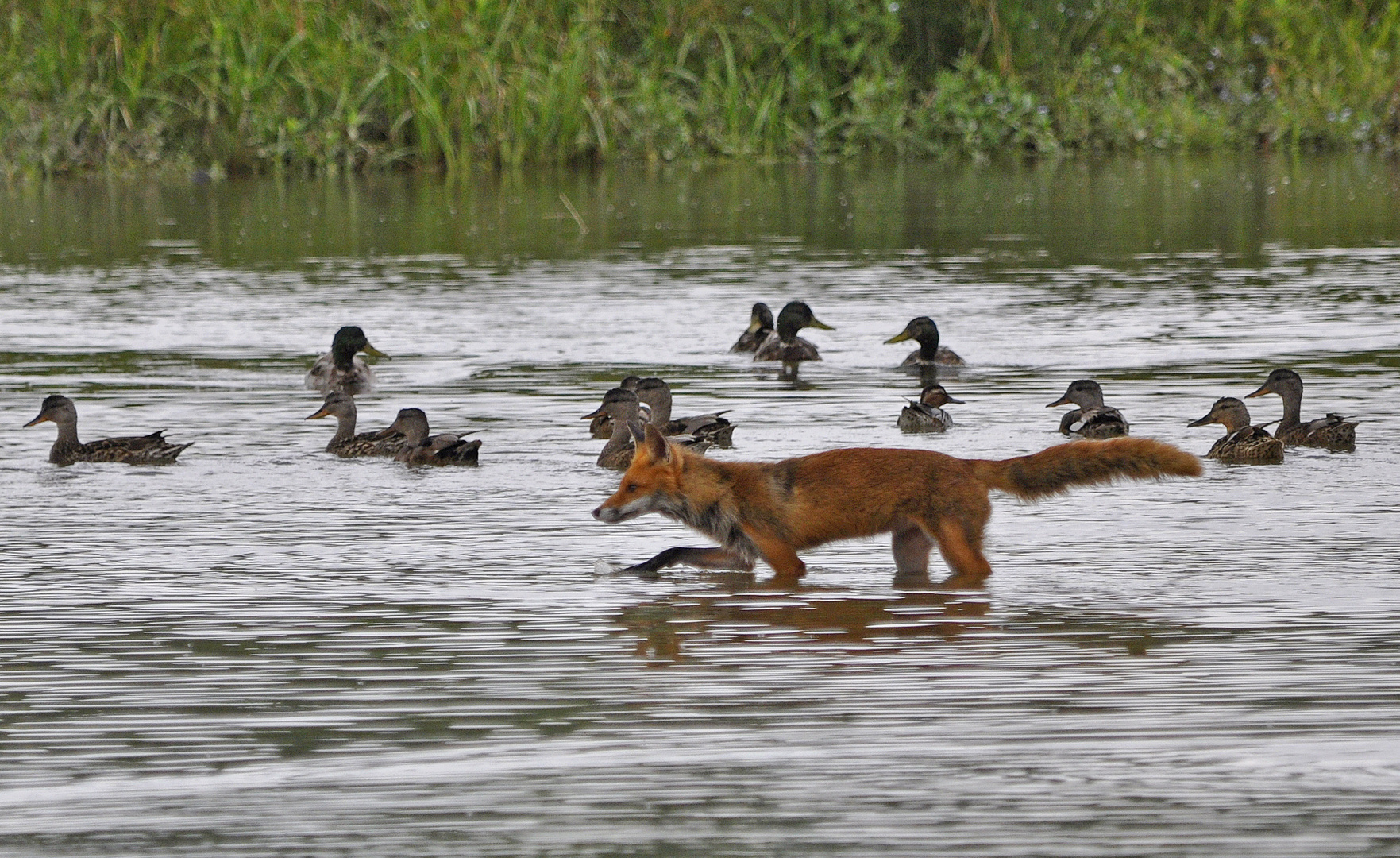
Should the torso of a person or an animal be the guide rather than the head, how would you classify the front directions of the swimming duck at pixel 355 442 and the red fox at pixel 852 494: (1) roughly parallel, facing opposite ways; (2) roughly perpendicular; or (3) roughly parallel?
roughly parallel

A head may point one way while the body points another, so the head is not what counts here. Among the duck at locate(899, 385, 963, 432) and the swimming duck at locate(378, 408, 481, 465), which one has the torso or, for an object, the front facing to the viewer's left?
the swimming duck

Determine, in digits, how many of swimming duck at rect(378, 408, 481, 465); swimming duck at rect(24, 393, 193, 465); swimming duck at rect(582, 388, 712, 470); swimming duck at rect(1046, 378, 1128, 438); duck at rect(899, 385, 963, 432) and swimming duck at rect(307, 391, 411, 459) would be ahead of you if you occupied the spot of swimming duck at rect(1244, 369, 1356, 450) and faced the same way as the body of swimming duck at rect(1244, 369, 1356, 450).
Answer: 6

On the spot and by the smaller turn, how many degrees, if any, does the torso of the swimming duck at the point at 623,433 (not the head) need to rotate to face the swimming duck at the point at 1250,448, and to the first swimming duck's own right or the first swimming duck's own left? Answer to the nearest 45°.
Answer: approximately 180°

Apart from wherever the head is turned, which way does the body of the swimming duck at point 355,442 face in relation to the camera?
to the viewer's left

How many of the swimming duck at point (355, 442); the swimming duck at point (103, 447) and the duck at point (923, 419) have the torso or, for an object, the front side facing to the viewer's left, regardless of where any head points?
2

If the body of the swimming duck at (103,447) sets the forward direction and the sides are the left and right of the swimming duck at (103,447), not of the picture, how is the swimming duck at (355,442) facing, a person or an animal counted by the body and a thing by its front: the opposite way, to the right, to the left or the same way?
the same way

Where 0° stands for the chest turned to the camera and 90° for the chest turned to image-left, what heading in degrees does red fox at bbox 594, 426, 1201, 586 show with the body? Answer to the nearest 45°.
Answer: approximately 90°

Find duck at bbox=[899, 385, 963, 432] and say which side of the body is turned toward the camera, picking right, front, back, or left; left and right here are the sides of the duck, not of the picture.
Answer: right

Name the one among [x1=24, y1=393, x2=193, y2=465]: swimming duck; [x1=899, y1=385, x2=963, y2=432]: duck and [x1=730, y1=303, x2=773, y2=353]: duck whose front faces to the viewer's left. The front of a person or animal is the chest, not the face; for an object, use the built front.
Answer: the swimming duck

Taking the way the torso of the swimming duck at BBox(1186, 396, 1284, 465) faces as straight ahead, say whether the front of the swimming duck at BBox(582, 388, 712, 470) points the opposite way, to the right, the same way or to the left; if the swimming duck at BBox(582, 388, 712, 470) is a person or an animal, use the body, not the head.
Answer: the same way

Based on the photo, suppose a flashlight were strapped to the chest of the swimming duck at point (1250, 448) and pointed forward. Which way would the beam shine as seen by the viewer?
to the viewer's left

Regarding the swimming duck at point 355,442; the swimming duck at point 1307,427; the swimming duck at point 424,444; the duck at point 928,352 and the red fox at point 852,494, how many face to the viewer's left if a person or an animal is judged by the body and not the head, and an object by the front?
5

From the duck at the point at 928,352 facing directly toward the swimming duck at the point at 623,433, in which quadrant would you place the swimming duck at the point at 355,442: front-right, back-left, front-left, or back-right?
front-right

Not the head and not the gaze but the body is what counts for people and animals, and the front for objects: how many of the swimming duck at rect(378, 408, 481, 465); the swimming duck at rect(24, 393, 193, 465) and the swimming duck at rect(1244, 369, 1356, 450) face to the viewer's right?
0

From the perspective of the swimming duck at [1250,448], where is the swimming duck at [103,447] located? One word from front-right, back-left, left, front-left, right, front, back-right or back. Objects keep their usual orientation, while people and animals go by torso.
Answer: front
